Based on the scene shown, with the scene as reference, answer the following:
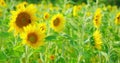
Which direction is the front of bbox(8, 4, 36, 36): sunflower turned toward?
toward the camera

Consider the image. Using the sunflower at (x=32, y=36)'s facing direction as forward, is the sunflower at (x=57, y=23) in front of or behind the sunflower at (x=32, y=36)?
behind

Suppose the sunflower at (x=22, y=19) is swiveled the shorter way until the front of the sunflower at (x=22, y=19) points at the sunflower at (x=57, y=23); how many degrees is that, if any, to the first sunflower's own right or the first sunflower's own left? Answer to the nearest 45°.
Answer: approximately 135° to the first sunflower's own left

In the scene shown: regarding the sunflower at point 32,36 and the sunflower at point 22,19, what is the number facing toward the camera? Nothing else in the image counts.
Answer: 2

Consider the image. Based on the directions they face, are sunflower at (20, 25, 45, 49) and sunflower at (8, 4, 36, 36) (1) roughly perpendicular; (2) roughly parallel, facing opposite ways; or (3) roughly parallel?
roughly parallel
